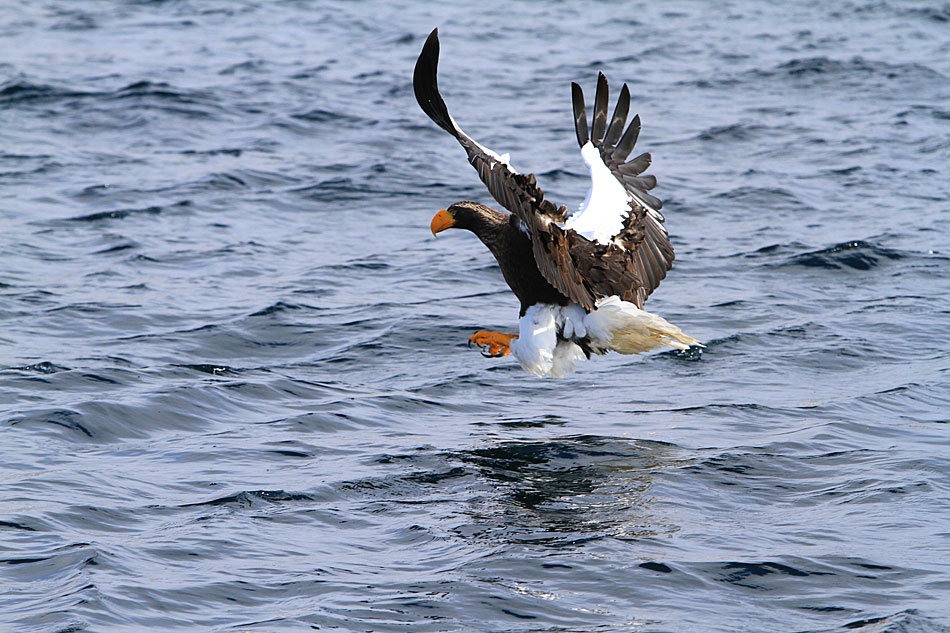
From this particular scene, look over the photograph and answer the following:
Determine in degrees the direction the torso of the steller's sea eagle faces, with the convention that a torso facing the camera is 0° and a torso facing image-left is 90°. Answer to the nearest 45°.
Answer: approximately 90°
